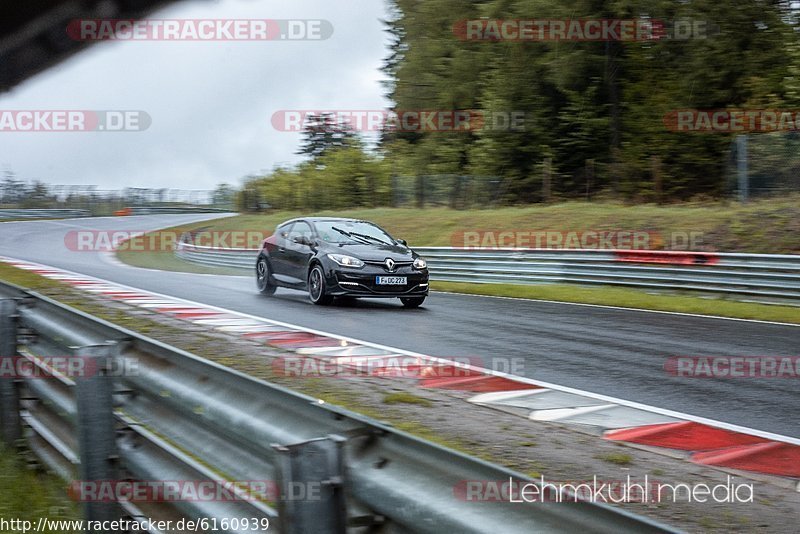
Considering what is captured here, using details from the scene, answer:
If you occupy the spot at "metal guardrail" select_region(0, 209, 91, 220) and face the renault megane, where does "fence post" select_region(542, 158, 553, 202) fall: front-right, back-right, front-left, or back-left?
front-left

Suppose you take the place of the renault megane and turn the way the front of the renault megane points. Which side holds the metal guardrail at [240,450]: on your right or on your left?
on your right

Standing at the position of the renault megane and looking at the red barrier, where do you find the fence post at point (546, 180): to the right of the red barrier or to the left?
left

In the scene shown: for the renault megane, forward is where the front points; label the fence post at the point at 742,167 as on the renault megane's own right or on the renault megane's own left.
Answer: on the renault megane's own left

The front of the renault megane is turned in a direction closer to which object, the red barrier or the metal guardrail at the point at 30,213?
the red barrier

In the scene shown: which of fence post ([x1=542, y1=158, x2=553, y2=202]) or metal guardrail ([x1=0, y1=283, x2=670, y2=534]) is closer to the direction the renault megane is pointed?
the metal guardrail

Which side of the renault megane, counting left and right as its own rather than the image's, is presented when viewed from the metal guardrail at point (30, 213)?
back

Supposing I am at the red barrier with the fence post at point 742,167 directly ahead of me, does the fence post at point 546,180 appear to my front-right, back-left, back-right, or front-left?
front-left

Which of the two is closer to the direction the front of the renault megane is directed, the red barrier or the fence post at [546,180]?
the red barrier

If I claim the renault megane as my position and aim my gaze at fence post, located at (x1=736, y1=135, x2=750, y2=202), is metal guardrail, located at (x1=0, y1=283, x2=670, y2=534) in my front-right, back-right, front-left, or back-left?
back-right

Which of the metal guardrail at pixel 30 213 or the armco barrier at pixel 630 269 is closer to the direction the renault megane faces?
the armco barrier
